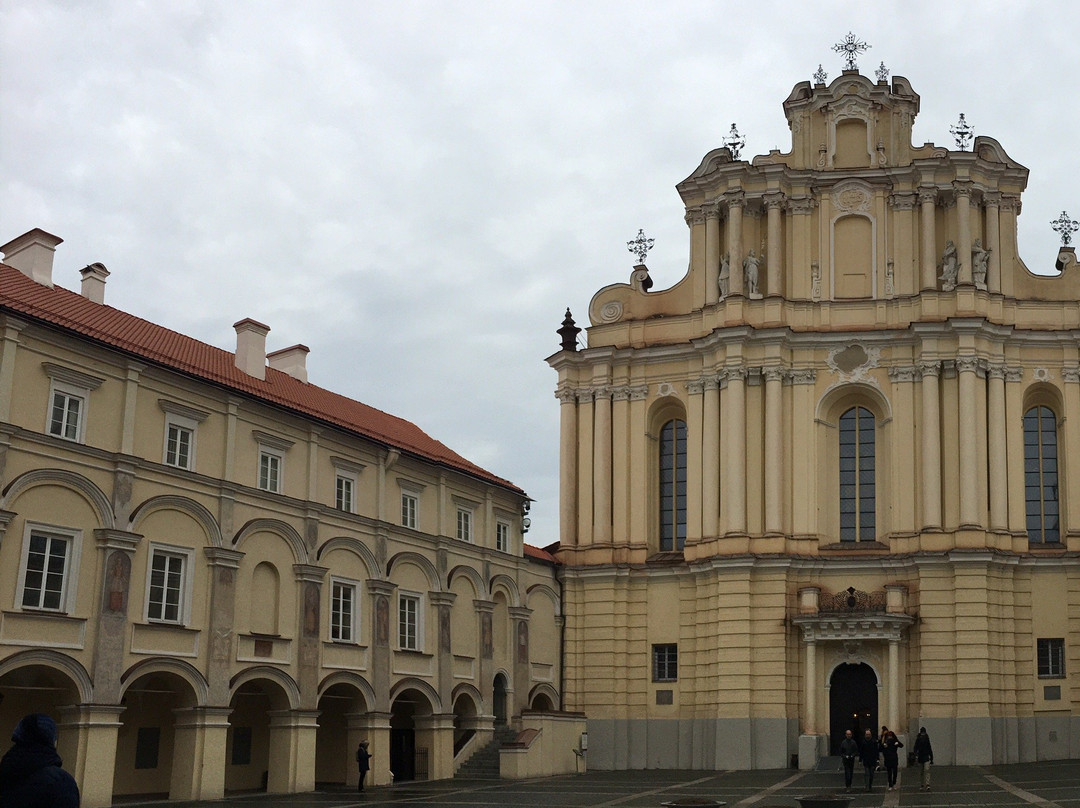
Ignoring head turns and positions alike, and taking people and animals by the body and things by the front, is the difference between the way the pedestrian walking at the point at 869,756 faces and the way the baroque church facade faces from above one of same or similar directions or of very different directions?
same or similar directions

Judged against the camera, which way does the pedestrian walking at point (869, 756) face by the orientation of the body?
toward the camera

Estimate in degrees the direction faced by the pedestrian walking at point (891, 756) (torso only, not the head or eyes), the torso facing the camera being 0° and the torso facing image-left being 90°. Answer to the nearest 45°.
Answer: approximately 0°

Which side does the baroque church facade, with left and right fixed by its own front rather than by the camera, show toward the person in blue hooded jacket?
front

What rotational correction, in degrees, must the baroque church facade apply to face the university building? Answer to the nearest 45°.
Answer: approximately 45° to its right

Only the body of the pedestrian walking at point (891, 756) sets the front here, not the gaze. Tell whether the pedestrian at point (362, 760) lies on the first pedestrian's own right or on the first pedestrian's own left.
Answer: on the first pedestrian's own right

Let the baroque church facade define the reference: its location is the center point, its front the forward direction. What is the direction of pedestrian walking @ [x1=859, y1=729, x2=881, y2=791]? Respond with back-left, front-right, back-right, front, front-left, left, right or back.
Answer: front

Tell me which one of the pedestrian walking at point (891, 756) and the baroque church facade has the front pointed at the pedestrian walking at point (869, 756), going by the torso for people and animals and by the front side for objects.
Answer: the baroque church facade

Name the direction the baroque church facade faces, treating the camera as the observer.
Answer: facing the viewer

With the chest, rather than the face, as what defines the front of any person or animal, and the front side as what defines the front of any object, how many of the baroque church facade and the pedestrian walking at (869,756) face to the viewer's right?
0

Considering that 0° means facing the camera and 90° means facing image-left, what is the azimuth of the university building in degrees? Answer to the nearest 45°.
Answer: approximately 315°
